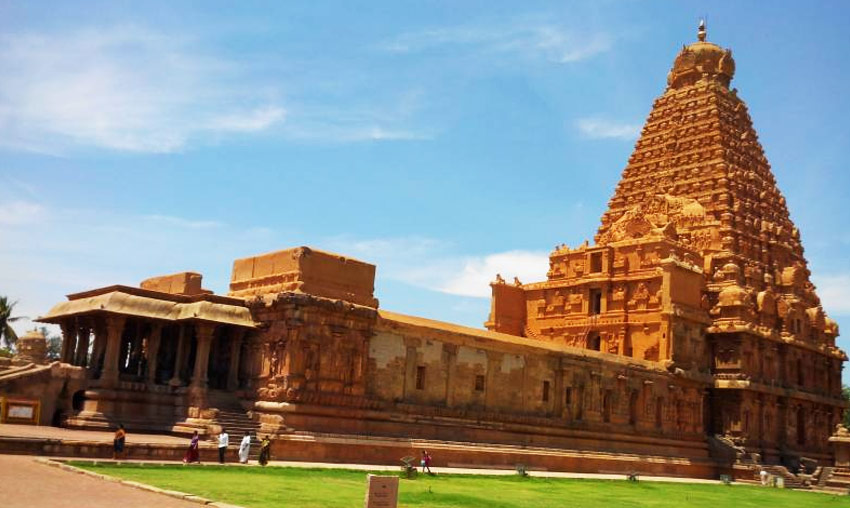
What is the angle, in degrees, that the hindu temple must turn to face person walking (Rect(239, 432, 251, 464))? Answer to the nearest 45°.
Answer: approximately 45° to its left

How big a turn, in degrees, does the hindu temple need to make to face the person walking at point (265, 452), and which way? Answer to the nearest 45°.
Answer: approximately 45° to its left

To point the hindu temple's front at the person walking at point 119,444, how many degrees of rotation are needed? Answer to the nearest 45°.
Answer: approximately 45° to its left

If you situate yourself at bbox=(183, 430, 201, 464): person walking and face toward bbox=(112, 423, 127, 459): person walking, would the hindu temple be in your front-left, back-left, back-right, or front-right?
back-right

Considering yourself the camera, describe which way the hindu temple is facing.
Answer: facing the viewer and to the left of the viewer
